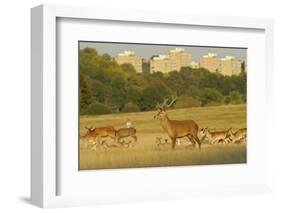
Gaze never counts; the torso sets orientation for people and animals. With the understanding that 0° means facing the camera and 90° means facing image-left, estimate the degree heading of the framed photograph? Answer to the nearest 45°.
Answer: approximately 315°
